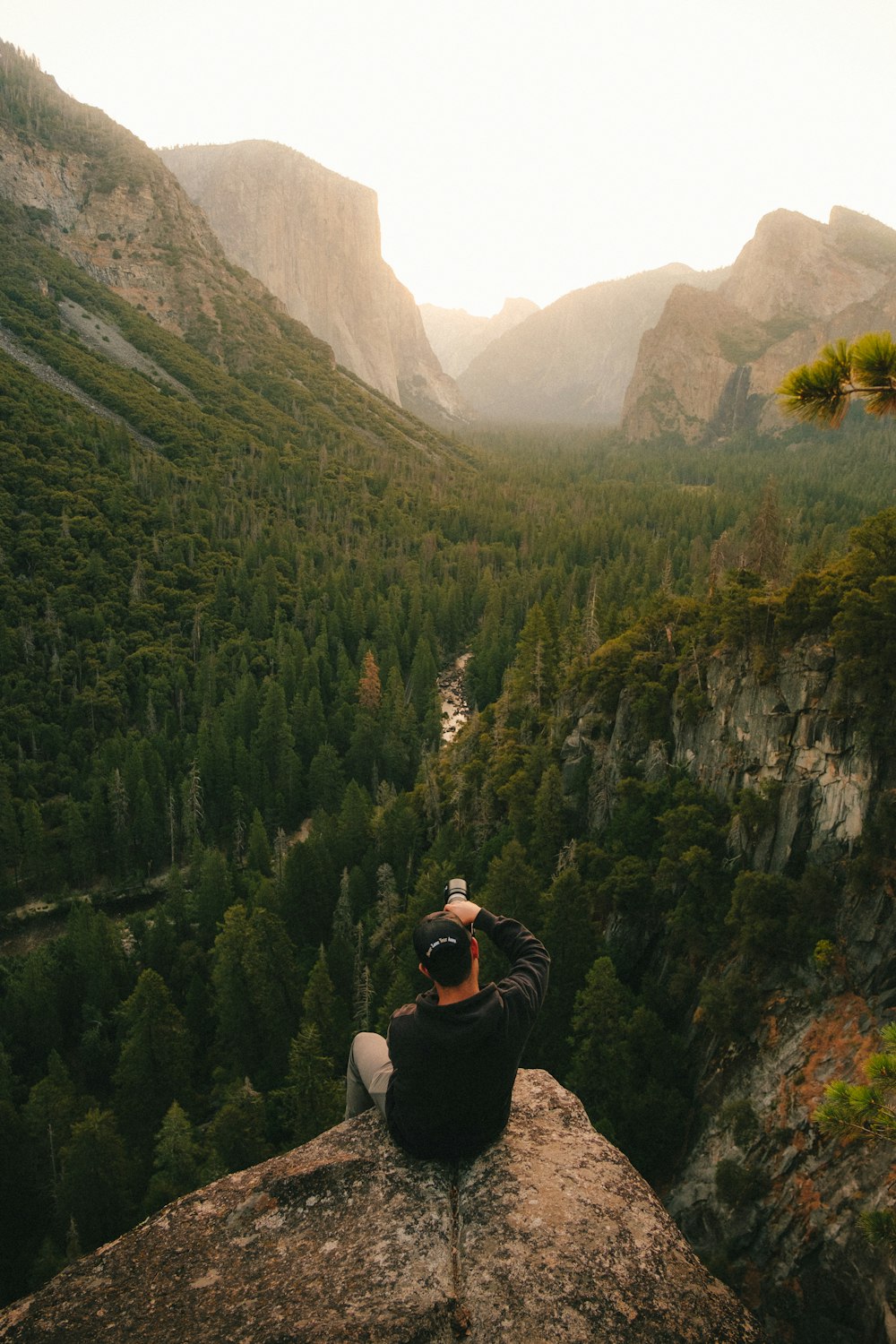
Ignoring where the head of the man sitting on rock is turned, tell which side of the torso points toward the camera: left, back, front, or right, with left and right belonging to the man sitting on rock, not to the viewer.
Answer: back

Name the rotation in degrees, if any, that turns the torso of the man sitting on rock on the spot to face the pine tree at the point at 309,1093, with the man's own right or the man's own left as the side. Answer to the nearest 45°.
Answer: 0° — they already face it

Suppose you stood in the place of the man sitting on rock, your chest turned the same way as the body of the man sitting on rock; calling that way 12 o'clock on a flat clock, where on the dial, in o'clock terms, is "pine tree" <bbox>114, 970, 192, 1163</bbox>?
The pine tree is roughly at 11 o'clock from the man sitting on rock.

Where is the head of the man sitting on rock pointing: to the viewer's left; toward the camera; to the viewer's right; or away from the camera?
away from the camera
